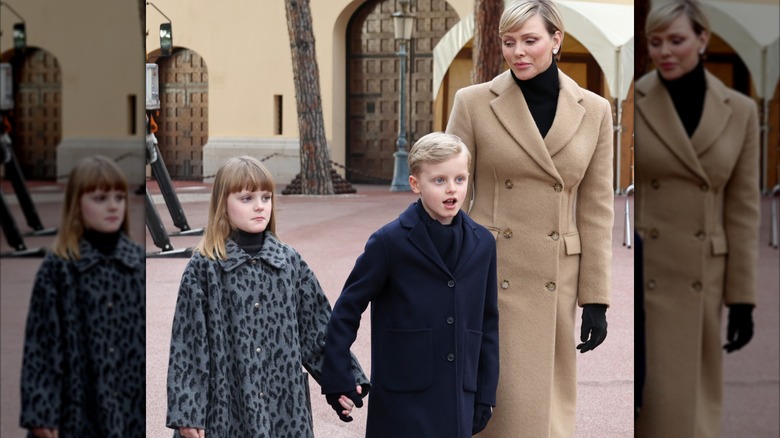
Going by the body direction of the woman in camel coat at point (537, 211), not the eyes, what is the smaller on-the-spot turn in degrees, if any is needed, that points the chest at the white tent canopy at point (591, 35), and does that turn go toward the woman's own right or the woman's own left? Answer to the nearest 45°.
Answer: approximately 180°

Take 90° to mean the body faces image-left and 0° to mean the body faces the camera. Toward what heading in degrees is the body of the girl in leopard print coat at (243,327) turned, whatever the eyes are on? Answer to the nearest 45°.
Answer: approximately 0°

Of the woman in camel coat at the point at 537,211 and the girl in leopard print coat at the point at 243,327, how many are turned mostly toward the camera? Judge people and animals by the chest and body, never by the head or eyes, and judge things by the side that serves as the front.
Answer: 2

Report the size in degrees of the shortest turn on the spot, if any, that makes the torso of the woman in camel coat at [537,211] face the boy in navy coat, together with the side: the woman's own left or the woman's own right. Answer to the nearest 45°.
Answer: approximately 45° to the woman's own right
